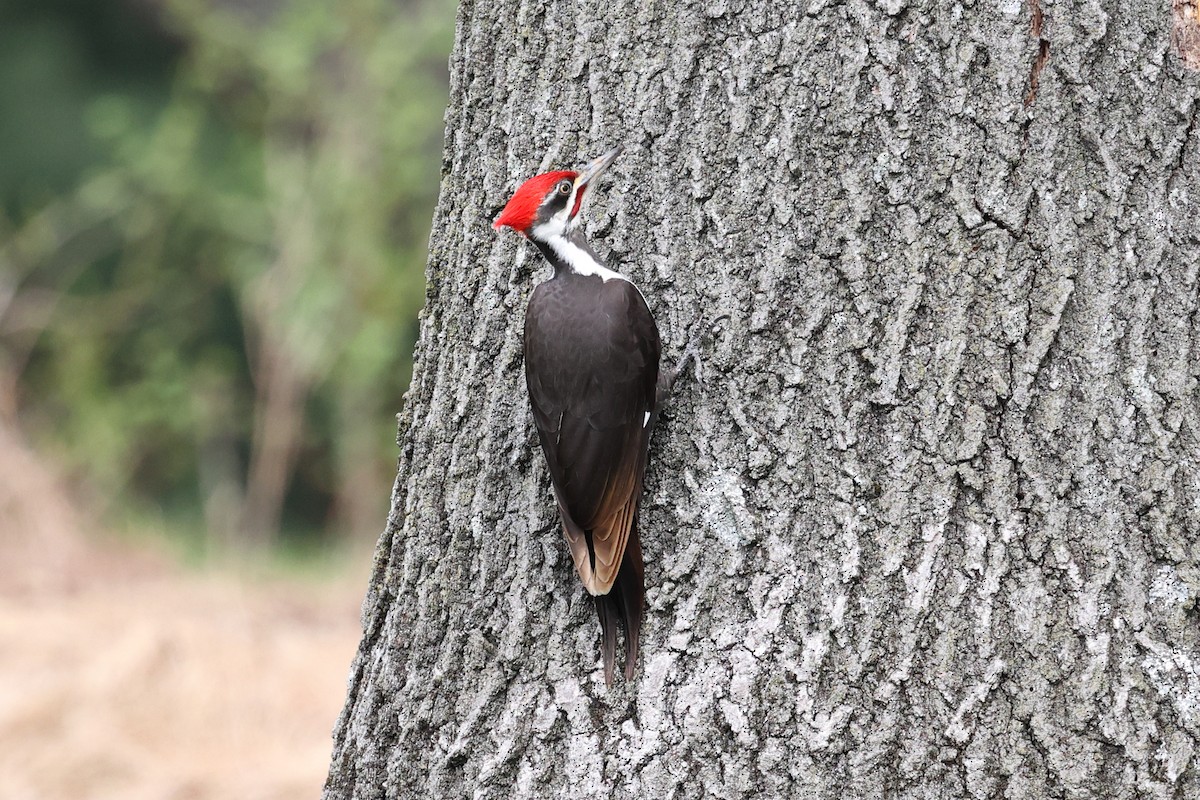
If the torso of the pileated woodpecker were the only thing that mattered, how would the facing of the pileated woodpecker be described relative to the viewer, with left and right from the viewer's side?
facing away from the viewer and to the right of the viewer
